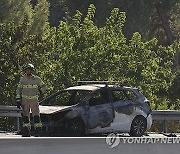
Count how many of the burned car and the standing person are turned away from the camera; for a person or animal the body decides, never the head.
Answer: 0

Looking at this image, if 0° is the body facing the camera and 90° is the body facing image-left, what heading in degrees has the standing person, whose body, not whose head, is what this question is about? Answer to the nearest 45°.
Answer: approximately 0°

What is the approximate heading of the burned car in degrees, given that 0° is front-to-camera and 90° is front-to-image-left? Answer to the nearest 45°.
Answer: approximately 45°

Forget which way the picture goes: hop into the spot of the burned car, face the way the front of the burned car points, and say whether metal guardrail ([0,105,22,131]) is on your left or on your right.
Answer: on your right

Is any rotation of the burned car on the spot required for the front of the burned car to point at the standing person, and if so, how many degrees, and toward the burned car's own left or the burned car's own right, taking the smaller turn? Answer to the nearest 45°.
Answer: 0° — it already faces them
